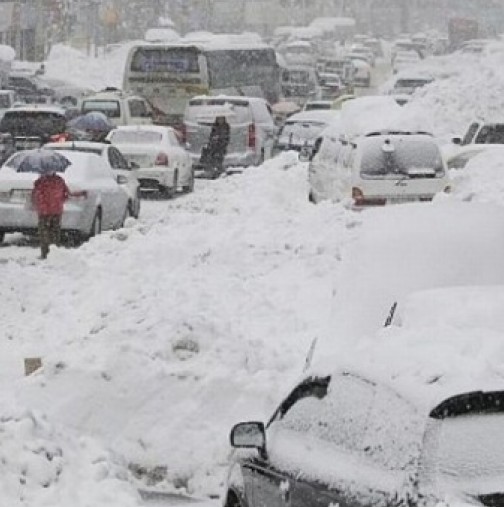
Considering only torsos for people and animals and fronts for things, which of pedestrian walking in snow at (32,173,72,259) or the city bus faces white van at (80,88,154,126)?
the pedestrian walking in snow

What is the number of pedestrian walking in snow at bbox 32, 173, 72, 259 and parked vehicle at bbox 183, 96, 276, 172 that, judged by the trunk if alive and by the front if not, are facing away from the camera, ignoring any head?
2

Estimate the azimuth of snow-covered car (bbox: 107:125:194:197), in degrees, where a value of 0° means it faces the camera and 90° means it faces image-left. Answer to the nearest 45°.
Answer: approximately 225°

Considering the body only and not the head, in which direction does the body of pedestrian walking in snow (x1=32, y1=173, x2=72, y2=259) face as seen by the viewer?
away from the camera

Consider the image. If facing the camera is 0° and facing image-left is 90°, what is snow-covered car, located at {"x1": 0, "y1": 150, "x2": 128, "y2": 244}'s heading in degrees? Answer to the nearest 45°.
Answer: approximately 225°

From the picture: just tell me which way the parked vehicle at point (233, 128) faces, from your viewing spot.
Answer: facing away from the viewer

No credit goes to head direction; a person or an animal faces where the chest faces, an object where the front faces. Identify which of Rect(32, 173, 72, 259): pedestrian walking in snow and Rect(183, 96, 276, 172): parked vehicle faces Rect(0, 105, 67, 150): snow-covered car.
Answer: the pedestrian walking in snow

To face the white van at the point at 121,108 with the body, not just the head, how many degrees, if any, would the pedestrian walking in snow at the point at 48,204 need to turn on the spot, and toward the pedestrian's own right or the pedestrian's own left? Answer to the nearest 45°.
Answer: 0° — they already face it
